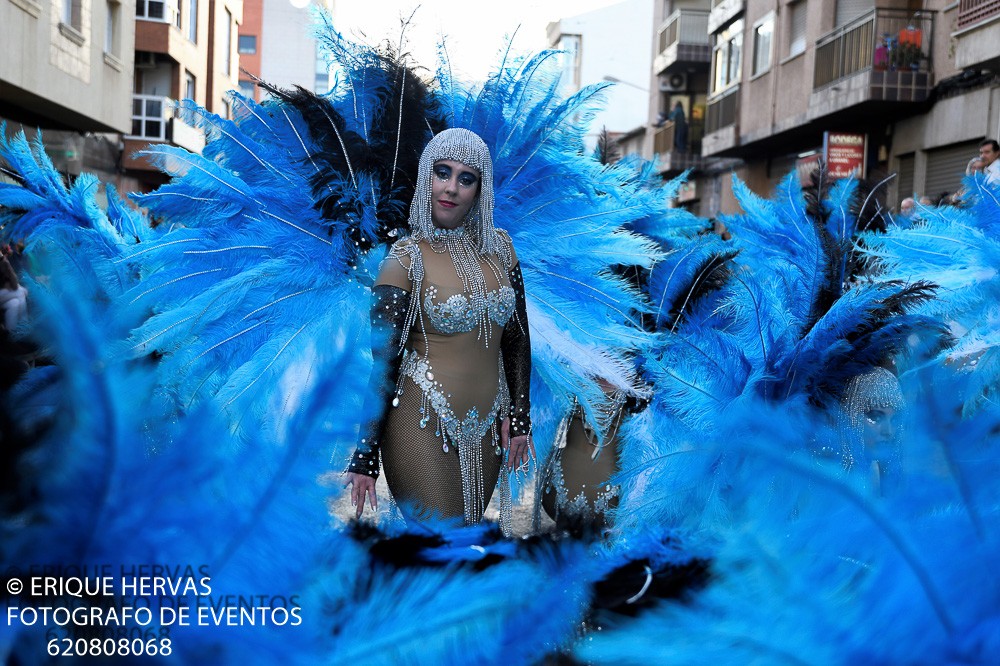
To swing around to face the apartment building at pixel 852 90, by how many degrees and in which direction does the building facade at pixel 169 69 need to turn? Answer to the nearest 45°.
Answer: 0° — it already faces it

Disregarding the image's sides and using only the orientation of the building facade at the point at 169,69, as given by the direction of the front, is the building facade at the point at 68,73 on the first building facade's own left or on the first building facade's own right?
on the first building facade's own right

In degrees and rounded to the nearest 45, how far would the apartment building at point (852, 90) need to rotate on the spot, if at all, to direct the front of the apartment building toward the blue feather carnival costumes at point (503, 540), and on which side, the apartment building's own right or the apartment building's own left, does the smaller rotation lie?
approximately 45° to the apartment building's own left

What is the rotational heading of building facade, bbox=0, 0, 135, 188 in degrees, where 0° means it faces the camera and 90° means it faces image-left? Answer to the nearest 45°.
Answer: approximately 315°

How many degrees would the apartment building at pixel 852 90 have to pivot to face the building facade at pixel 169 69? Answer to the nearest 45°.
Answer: approximately 45° to its right

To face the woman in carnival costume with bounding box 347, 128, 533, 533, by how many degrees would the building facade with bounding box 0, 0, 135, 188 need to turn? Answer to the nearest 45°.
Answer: approximately 45° to its right

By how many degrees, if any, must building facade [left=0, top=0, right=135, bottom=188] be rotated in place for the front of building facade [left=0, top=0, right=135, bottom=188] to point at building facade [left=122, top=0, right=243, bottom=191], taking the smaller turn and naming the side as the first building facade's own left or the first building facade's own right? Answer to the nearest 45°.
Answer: approximately 135° to the first building facade's own left

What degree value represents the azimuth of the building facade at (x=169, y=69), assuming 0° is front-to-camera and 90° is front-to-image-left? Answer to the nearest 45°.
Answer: approximately 315°

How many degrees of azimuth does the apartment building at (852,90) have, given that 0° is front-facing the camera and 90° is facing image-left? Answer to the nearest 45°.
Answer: approximately 45°
